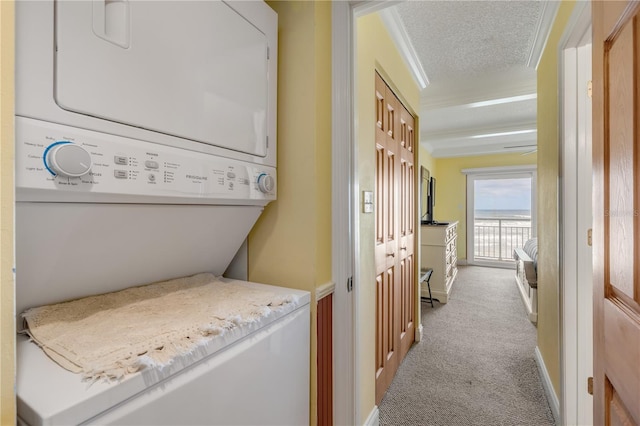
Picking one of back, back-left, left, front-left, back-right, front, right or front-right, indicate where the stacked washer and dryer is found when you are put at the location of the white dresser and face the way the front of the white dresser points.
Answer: right

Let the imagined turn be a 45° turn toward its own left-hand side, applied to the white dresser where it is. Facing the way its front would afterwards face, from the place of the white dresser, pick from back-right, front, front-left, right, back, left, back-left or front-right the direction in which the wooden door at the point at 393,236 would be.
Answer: back-right

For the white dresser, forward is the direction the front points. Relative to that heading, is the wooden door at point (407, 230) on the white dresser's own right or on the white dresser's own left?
on the white dresser's own right

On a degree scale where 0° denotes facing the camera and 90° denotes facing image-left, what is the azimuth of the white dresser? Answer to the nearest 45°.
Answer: approximately 270°

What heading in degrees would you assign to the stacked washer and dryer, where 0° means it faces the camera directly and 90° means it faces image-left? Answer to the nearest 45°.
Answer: approximately 315°

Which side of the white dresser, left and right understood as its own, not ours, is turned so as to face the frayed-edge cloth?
right
